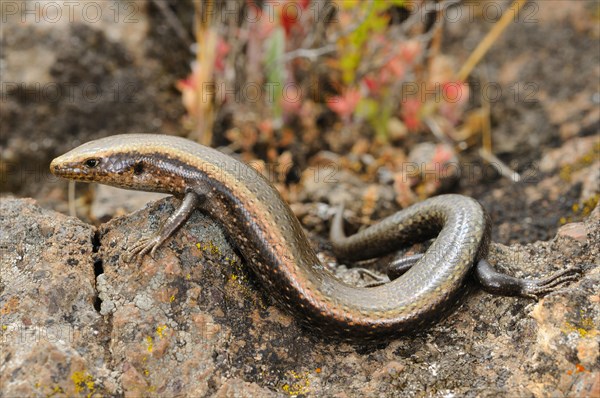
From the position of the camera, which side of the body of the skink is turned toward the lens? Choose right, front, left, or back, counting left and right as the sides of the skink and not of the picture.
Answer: left

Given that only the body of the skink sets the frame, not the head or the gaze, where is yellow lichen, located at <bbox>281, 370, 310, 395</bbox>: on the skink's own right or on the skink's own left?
on the skink's own left

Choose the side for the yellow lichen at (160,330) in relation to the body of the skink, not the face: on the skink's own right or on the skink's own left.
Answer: on the skink's own left

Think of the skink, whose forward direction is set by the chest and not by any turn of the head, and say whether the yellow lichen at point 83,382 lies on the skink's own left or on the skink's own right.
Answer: on the skink's own left
